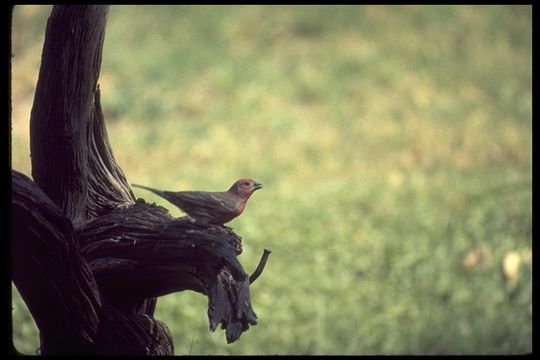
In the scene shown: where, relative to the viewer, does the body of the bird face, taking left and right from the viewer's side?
facing to the right of the viewer
